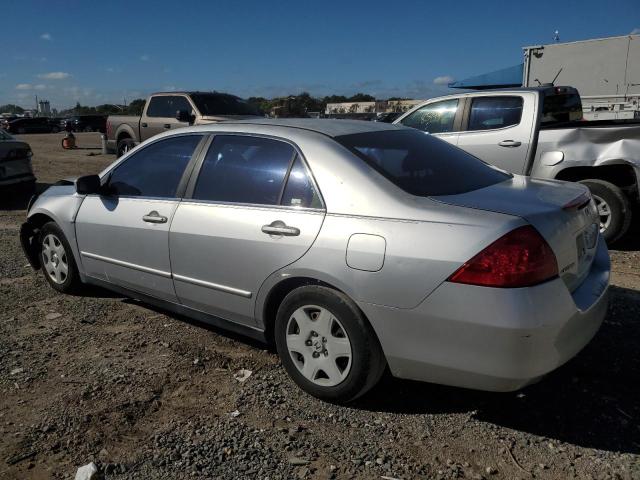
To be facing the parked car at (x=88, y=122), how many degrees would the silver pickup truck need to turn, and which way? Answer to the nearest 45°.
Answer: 0° — it already faces it

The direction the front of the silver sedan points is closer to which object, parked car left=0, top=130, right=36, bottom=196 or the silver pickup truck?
the parked car

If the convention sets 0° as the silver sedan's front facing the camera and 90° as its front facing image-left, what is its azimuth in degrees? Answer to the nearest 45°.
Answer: approximately 135°

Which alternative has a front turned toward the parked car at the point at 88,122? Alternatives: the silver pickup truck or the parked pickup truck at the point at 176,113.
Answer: the silver pickup truck

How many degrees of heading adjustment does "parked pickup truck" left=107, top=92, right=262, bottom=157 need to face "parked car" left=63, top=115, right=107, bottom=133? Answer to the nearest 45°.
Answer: approximately 135° to its left

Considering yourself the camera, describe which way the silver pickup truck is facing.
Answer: facing away from the viewer and to the left of the viewer

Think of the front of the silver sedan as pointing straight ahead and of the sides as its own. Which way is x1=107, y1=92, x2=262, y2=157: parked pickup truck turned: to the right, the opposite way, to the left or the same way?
the opposite way

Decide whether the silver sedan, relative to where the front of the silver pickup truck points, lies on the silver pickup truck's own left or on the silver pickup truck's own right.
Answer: on the silver pickup truck's own left

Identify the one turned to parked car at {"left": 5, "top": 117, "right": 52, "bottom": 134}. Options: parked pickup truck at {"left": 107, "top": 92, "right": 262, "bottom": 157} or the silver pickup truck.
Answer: the silver pickup truck
